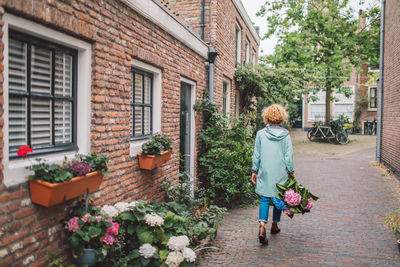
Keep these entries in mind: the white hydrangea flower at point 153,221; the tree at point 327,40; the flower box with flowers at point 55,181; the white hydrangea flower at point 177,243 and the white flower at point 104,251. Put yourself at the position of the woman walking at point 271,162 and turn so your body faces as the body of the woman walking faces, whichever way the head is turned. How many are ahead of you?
1

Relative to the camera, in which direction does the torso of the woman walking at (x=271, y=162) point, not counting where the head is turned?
away from the camera

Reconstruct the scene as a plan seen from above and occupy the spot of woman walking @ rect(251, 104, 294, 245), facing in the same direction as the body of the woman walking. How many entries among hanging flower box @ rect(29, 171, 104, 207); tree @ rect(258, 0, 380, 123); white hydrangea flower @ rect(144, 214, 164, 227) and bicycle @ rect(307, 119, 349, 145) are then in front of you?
2

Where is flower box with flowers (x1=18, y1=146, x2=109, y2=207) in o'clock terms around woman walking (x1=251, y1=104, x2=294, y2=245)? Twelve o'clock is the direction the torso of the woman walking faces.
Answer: The flower box with flowers is roughly at 7 o'clock from the woman walking.

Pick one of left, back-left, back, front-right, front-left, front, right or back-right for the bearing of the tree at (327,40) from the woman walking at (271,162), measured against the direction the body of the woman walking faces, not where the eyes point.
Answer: front

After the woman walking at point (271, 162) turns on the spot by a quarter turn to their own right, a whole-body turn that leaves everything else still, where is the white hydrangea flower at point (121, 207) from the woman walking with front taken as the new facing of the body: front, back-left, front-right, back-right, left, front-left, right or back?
back-right

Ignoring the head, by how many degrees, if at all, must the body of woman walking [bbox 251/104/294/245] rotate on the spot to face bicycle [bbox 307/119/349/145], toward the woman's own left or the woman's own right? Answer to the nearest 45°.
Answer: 0° — they already face it

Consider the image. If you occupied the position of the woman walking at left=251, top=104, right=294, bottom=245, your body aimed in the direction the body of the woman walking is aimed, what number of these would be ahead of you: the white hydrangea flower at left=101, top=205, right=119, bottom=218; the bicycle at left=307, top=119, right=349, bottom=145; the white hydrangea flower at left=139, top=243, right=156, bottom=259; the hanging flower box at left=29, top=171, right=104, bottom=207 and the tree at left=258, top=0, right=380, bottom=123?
2

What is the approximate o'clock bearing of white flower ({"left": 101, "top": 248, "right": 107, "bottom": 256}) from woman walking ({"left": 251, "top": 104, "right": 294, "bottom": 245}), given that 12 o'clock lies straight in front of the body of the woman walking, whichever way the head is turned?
The white flower is roughly at 7 o'clock from the woman walking.

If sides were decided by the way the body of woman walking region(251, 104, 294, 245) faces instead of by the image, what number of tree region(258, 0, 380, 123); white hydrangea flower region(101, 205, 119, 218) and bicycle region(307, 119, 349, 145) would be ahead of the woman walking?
2

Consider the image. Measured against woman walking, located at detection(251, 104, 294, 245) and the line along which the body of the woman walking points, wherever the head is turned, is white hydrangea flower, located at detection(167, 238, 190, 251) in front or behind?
behind

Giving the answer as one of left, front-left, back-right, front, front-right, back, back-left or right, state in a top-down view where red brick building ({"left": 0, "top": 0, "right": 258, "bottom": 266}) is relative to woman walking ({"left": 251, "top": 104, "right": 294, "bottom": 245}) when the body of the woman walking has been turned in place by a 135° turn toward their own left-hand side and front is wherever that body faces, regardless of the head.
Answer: front
